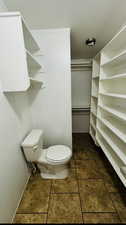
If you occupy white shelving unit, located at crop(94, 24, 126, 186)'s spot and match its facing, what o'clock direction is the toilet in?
The toilet is roughly at 11 o'clock from the white shelving unit.

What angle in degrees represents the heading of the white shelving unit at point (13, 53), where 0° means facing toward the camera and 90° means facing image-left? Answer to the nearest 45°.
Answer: approximately 270°

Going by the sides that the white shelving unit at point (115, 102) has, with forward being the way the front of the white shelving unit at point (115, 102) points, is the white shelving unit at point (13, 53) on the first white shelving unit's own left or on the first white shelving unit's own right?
on the first white shelving unit's own left

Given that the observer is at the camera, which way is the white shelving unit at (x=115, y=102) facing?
facing to the left of the viewer

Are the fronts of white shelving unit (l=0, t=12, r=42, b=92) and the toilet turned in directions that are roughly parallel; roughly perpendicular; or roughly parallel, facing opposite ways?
roughly parallel

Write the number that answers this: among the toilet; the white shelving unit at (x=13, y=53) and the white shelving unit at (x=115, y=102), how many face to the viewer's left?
1

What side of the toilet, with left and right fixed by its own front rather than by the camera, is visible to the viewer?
right

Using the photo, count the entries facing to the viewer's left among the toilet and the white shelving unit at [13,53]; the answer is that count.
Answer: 0

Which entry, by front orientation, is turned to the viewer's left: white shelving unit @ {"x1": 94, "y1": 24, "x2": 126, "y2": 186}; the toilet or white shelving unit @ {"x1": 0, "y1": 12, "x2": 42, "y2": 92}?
white shelving unit @ {"x1": 94, "y1": 24, "x2": 126, "y2": 186}

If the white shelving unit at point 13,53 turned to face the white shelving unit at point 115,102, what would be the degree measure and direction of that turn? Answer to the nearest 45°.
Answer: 0° — it already faces it

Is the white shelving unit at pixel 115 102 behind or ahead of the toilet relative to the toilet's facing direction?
ahead
